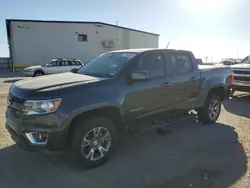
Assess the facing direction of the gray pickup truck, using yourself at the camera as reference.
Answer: facing the viewer and to the left of the viewer

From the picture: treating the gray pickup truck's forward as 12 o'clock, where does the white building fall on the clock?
The white building is roughly at 4 o'clock from the gray pickup truck.

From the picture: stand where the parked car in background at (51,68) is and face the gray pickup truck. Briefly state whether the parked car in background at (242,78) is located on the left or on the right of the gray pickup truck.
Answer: left

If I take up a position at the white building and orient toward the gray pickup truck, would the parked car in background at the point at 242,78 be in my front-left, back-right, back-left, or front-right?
front-left

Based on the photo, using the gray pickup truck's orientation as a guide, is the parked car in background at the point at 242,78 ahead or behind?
behind

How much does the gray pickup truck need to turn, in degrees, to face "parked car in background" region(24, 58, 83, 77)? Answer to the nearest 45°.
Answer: approximately 135° to its right
